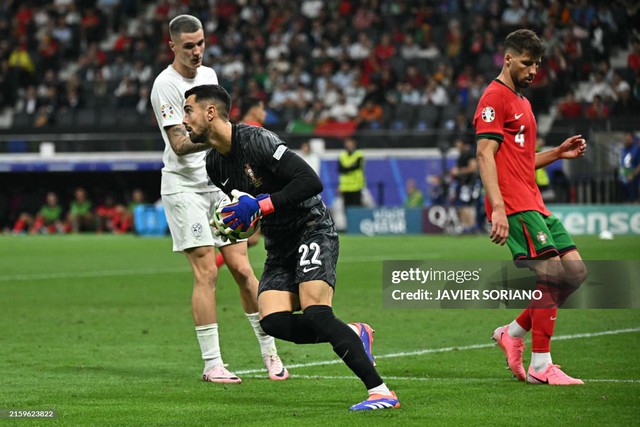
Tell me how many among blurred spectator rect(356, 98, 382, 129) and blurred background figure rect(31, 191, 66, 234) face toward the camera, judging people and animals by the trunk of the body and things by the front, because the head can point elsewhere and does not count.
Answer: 2

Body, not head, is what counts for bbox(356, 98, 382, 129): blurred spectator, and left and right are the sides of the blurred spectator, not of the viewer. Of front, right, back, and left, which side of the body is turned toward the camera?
front

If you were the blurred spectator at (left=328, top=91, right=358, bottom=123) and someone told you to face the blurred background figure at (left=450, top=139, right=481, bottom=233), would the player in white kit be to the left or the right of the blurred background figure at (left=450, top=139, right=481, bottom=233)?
right

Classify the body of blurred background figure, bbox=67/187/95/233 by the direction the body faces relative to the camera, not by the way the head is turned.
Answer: toward the camera

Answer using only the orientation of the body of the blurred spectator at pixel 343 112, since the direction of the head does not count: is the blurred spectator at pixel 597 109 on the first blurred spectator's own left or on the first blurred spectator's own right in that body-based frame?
on the first blurred spectator's own left

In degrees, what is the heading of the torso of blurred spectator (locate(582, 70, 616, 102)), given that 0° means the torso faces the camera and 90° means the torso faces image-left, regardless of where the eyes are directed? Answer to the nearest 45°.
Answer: approximately 0°

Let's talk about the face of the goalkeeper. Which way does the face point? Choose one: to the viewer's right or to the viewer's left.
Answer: to the viewer's left

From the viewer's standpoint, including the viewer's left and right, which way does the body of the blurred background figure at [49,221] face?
facing the viewer

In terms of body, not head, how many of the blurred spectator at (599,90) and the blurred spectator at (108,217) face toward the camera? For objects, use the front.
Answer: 2

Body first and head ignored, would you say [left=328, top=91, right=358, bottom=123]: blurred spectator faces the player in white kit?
yes

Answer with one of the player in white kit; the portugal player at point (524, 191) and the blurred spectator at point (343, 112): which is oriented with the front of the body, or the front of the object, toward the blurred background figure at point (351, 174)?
the blurred spectator

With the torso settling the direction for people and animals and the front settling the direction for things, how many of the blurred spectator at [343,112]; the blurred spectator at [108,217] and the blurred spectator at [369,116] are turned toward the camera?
3

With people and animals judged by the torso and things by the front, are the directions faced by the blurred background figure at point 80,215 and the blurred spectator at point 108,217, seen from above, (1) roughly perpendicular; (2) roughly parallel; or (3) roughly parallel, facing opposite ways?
roughly parallel

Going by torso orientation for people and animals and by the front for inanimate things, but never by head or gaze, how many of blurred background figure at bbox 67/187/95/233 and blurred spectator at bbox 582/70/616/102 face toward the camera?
2
